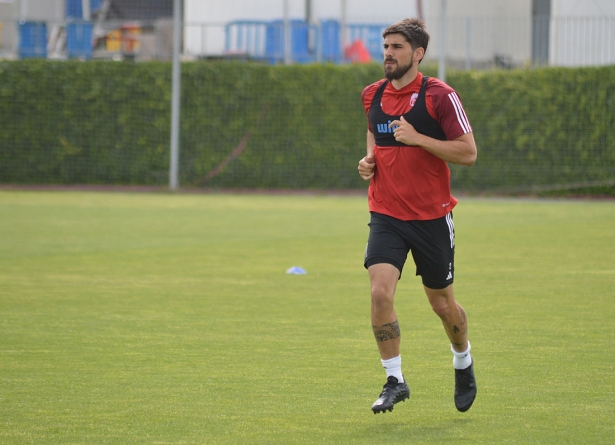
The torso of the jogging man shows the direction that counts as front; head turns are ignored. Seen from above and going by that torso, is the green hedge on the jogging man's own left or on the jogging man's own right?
on the jogging man's own right

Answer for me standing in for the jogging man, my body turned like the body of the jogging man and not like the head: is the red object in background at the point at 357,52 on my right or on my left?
on my right

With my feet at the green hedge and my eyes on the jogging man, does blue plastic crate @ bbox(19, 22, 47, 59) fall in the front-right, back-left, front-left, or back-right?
back-right

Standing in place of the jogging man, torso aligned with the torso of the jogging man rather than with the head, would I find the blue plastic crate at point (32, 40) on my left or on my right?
on my right

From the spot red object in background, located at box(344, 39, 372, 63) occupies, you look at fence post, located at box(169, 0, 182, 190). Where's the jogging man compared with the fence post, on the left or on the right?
left

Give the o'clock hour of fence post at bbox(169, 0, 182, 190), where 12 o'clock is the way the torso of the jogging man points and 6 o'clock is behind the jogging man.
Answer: The fence post is roughly at 4 o'clock from the jogging man.
